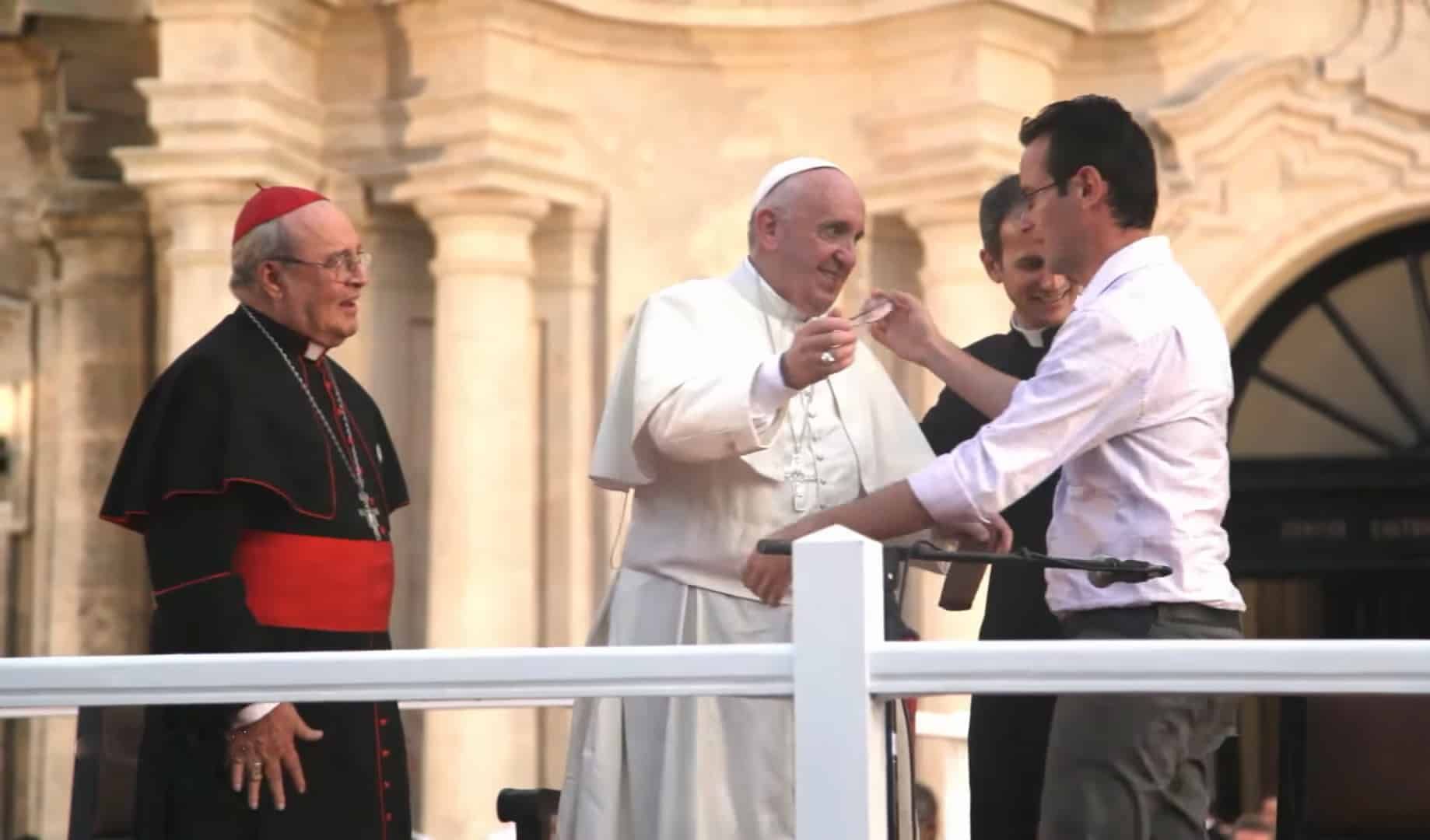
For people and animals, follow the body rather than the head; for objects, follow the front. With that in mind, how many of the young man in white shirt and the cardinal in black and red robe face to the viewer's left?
1

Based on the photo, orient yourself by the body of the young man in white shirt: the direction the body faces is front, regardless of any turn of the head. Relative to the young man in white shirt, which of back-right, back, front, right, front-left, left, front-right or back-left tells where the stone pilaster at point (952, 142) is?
right

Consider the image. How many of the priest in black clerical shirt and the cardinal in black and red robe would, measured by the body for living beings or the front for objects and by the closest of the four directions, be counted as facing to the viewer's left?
0

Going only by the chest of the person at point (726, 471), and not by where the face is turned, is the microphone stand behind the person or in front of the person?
in front

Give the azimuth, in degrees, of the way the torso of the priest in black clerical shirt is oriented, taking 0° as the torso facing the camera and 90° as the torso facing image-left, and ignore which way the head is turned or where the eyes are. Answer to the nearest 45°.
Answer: approximately 315°

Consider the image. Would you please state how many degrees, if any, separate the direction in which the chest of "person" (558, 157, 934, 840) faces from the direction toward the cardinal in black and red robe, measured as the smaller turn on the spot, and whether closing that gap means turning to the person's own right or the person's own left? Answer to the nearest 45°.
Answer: approximately 135° to the person's own right

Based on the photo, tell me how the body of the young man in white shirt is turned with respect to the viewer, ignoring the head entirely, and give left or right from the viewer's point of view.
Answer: facing to the left of the viewer

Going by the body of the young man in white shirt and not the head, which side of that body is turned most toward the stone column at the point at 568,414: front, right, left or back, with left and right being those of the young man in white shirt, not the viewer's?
right

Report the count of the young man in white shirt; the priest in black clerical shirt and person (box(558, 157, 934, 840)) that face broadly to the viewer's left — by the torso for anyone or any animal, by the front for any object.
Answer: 1

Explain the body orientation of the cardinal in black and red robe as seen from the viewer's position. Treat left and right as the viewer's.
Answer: facing the viewer and to the right of the viewer

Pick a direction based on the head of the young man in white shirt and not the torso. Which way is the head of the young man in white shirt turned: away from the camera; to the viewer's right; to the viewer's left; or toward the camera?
to the viewer's left

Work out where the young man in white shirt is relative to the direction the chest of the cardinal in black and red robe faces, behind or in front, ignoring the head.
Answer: in front
